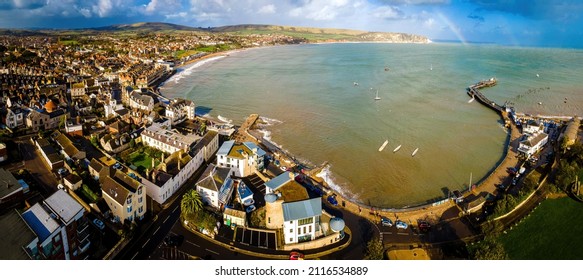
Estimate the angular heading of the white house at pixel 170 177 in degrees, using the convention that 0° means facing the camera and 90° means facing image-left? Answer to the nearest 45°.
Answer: approximately 315°

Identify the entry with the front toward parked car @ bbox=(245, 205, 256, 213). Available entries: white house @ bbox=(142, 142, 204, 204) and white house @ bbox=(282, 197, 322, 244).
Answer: white house @ bbox=(142, 142, 204, 204)

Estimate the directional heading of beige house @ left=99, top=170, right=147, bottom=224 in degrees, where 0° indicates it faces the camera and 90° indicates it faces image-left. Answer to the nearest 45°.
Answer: approximately 315°

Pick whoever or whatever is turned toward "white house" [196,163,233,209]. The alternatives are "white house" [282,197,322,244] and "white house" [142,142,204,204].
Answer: "white house" [142,142,204,204]

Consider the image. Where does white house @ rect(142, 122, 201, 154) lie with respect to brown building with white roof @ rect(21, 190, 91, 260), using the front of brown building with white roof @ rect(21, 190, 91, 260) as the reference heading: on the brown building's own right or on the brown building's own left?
on the brown building's own left
